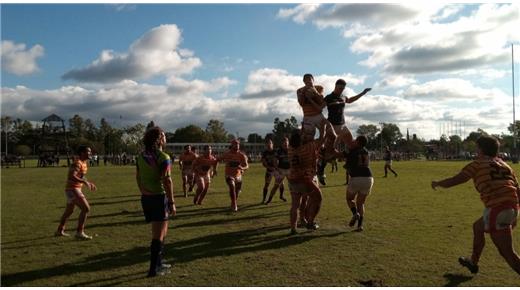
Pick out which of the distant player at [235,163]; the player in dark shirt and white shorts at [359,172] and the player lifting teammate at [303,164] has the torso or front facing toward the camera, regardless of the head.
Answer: the distant player at [235,163]

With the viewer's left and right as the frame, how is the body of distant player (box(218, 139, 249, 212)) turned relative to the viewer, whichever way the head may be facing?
facing the viewer

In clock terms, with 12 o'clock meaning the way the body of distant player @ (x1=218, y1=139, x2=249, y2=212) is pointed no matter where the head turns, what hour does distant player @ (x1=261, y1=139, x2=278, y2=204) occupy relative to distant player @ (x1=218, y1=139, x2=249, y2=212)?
distant player @ (x1=261, y1=139, x2=278, y2=204) is roughly at 7 o'clock from distant player @ (x1=218, y1=139, x2=249, y2=212).

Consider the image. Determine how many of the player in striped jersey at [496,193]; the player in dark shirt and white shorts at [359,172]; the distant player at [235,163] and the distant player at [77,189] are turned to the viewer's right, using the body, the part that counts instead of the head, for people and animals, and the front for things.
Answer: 1

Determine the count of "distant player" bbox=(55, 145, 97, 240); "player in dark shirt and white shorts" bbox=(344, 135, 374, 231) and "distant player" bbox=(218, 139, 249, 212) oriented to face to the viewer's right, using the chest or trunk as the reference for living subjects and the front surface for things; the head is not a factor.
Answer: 1

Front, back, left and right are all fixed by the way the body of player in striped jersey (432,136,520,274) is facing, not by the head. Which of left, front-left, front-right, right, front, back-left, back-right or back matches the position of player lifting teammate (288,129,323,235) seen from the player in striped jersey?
front

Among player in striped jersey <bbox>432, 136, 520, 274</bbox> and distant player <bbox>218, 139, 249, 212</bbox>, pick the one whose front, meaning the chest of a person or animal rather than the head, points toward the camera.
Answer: the distant player

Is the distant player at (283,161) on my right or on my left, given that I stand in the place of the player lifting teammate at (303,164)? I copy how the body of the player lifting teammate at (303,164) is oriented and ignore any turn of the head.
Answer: on my left

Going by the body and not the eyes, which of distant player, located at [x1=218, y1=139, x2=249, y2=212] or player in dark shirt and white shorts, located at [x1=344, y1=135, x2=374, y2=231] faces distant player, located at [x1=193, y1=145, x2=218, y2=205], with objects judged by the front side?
player in dark shirt and white shorts, located at [x1=344, y1=135, x2=374, y2=231]

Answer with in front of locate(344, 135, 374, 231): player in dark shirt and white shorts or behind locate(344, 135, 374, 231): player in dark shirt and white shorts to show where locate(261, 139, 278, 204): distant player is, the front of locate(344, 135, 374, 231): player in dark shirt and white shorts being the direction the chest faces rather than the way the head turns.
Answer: in front

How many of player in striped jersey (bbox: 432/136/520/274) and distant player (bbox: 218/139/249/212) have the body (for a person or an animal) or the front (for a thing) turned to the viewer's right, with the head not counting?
0

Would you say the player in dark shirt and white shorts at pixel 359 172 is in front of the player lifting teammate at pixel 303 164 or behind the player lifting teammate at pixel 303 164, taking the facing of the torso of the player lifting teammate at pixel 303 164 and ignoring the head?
in front

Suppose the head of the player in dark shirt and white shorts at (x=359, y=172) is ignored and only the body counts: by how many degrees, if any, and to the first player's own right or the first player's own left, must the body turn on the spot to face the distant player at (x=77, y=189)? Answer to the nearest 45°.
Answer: approximately 45° to the first player's own left

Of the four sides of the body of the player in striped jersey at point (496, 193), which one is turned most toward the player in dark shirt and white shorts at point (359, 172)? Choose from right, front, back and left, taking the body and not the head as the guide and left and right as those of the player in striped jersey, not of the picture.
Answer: front

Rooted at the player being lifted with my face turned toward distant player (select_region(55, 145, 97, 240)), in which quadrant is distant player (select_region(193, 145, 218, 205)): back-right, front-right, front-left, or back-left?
front-right

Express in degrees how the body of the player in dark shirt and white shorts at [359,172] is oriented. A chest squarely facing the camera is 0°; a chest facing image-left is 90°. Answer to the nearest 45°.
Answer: approximately 135°

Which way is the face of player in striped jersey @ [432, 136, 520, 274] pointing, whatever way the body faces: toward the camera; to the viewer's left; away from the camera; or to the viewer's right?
away from the camera

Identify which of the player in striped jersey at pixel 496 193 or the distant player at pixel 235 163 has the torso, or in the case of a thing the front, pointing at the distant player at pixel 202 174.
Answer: the player in striped jersey

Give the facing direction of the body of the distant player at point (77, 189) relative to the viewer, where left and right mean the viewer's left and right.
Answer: facing to the right of the viewer

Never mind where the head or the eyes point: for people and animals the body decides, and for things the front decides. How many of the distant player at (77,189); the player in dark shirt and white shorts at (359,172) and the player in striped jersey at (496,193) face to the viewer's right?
1
